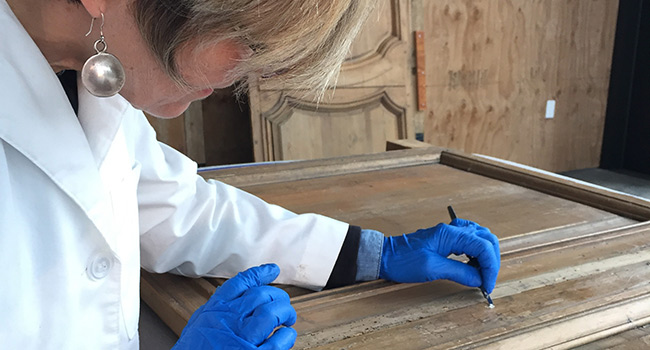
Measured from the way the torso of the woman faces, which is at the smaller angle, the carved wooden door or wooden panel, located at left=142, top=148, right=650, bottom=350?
the wooden panel

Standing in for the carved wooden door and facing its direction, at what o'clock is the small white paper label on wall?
The small white paper label on wall is roughly at 8 o'clock from the carved wooden door.

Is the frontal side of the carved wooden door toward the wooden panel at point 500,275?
yes

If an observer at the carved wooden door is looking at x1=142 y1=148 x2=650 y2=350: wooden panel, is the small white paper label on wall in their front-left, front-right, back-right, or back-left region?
back-left

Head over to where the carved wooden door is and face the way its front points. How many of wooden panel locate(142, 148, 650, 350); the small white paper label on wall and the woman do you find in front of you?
2

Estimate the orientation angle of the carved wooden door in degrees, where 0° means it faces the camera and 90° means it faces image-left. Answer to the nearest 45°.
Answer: approximately 0°
